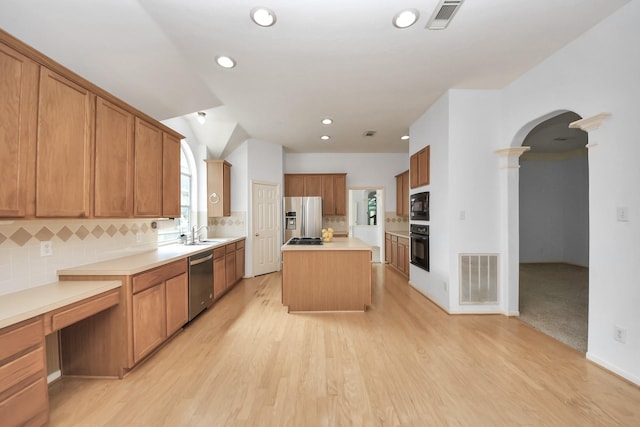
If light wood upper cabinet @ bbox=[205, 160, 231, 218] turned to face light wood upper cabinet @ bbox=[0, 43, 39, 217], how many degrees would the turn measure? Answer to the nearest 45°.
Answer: approximately 90° to its right

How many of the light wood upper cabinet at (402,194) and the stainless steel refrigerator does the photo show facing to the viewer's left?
1

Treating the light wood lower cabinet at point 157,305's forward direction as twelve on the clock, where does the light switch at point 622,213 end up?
The light switch is roughly at 12 o'clock from the light wood lower cabinet.

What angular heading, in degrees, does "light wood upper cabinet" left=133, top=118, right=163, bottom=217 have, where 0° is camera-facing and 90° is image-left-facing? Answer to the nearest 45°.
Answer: approximately 315°

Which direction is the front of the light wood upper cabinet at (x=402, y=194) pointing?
to the viewer's left

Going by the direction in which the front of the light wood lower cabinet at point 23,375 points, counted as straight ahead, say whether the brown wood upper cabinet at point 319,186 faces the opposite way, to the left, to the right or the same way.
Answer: to the right

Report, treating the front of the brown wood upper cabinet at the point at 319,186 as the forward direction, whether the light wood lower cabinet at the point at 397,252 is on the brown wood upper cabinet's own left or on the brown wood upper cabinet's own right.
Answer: on the brown wood upper cabinet's own left

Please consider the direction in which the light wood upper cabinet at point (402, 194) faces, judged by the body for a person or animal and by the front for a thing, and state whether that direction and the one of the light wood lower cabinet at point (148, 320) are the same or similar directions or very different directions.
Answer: very different directions

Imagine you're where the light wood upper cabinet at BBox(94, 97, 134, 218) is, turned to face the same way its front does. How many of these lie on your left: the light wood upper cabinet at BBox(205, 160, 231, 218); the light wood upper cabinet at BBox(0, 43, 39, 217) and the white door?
2

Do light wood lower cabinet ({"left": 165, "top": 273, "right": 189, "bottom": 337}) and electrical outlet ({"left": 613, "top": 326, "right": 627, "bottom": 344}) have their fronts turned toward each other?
yes

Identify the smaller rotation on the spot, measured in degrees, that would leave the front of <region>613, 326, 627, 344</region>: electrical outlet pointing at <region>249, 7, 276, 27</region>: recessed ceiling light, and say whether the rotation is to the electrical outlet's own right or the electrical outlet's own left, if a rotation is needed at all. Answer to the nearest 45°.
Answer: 0° — it already faces it

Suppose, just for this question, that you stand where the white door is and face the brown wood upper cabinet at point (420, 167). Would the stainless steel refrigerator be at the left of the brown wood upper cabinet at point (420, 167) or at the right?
left

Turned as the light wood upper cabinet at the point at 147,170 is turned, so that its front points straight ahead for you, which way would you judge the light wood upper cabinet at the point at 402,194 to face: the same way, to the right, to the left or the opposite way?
the opposite way
